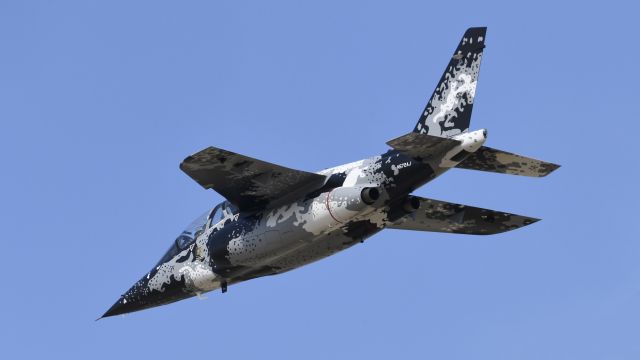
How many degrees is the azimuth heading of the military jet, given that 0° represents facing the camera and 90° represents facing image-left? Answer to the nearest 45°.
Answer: approximately 135°
